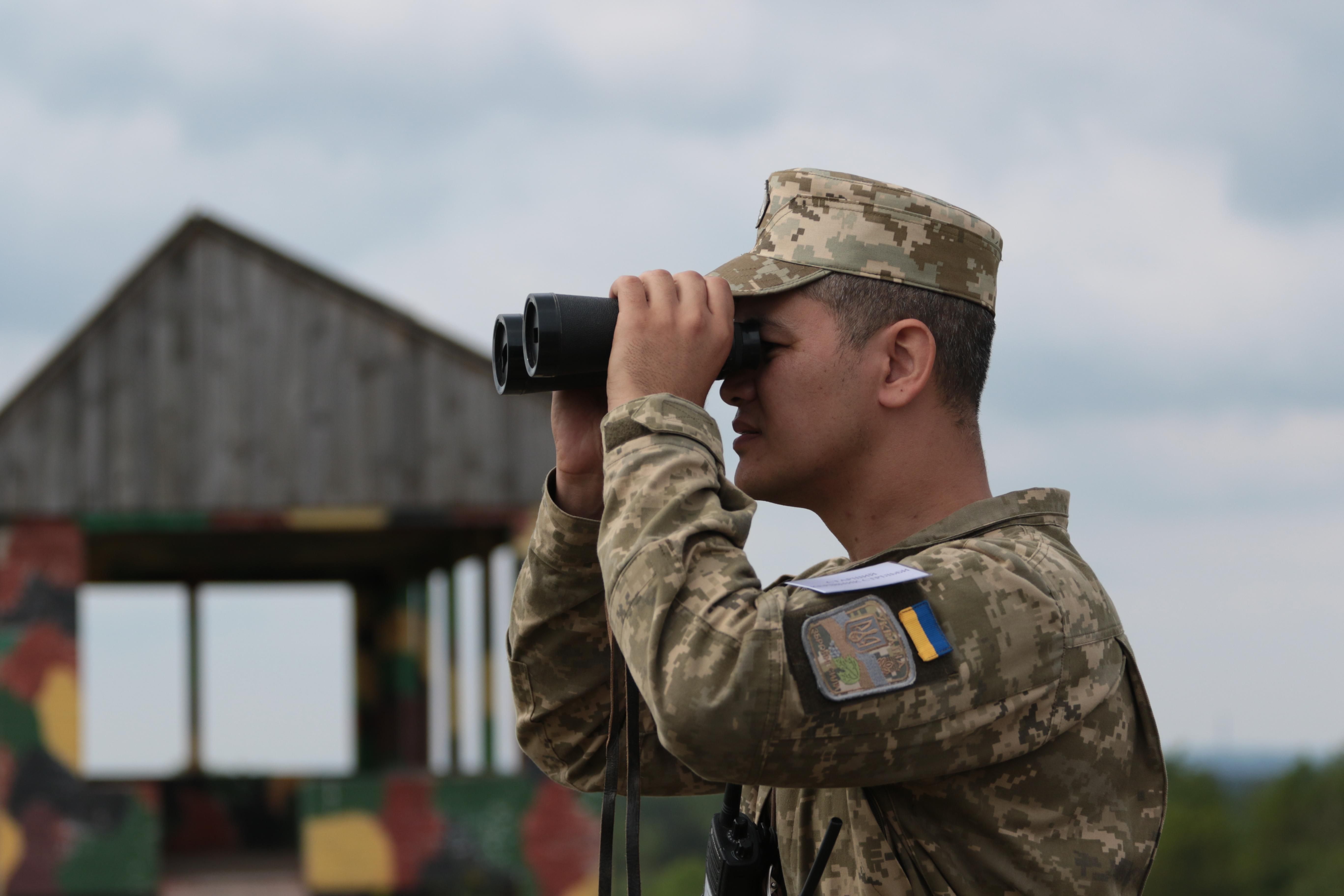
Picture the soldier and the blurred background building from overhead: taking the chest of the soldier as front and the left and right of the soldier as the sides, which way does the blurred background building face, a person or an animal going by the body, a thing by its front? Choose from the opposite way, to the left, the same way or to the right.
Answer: to the left

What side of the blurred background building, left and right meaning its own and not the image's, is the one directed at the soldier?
front

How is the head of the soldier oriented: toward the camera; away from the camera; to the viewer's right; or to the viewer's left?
to the viewer's left

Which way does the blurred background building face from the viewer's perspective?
toward the camera

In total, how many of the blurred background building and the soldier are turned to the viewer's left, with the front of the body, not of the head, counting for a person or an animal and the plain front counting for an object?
1

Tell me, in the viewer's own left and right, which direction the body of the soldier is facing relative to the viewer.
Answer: facing to the left of the viewer

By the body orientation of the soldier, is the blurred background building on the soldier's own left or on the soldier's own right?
on the soldier's own right
